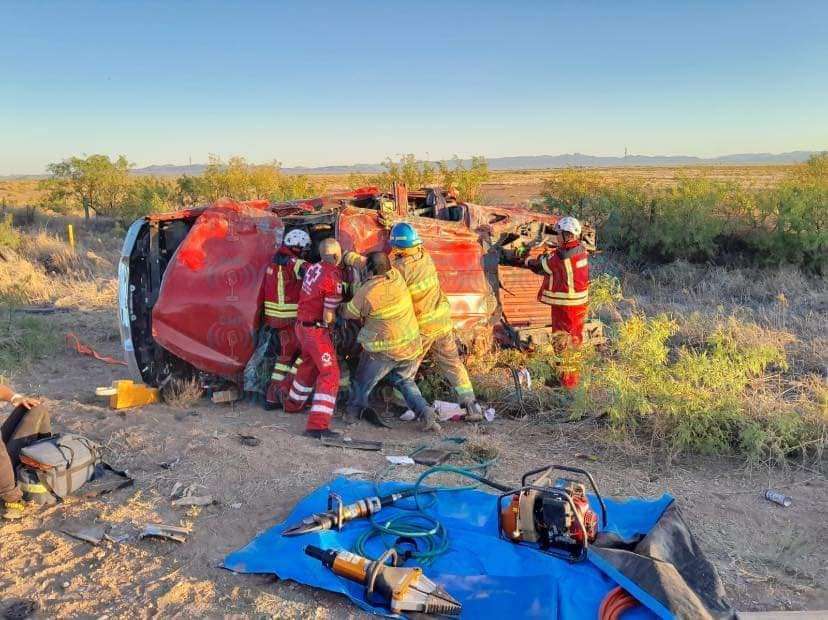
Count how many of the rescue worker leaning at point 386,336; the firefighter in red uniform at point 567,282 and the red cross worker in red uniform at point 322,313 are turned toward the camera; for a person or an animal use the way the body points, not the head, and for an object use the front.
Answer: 0

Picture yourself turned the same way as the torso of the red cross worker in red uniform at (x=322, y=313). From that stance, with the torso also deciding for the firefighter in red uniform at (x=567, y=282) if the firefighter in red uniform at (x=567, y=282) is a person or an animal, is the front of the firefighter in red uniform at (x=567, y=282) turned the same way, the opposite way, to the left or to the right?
to the left

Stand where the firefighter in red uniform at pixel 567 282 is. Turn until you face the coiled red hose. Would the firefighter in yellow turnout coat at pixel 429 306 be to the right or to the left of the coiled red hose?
right

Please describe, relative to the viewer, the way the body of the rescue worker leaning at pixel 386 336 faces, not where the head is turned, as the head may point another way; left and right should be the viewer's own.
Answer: facing away from the viewer and to the left of the viewer

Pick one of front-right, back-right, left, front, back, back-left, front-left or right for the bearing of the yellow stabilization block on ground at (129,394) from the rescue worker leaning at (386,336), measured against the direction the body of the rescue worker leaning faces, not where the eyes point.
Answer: front-left

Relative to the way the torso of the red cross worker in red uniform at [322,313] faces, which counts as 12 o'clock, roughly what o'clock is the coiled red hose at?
The coiled red hose is roughly at 4 o'clock from the red cross worker in red uniform.

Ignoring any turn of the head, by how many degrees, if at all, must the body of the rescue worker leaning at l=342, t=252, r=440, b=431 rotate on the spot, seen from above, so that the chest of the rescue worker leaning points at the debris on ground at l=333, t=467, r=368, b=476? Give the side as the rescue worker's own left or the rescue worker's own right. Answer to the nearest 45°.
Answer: approximately 135° to the rescue worker's own left

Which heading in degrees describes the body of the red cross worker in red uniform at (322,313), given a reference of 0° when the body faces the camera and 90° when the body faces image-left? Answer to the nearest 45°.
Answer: approximately 225°

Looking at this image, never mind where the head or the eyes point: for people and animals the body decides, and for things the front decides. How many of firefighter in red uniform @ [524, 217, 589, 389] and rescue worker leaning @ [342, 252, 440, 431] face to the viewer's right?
0

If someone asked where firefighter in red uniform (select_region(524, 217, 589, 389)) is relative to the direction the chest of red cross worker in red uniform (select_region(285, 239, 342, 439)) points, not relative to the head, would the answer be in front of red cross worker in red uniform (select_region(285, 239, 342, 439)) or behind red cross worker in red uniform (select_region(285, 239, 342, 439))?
in front

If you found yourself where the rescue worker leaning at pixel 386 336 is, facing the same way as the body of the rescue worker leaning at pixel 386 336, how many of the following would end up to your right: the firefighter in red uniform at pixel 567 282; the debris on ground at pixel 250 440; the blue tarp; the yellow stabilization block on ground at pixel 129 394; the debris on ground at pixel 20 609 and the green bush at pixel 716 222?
2
